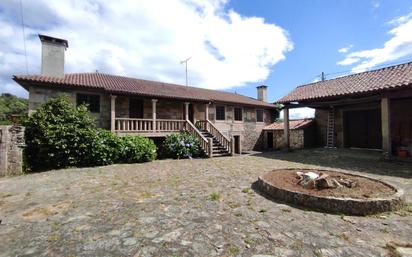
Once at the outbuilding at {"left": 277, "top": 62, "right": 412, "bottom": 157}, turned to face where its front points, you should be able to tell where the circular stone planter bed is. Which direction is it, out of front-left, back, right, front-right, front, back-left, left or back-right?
front-left

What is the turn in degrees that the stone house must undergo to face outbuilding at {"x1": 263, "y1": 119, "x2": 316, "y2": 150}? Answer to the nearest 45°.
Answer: approximately 45° to its left

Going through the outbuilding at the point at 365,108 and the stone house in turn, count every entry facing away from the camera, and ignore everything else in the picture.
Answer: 0

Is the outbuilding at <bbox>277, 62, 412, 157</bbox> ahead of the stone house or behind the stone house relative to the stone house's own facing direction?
ahead

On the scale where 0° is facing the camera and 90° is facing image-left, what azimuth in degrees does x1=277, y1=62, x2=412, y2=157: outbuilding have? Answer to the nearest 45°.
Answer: approximately 45°

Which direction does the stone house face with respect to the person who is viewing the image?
facing the viewer and to the right of the viewer

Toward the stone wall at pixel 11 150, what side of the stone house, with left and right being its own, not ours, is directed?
right

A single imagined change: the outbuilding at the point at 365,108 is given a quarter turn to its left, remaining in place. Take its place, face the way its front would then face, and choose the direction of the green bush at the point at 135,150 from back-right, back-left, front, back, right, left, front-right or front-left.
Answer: right

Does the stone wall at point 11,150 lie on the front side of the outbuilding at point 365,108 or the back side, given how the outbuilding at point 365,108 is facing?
on the front side
